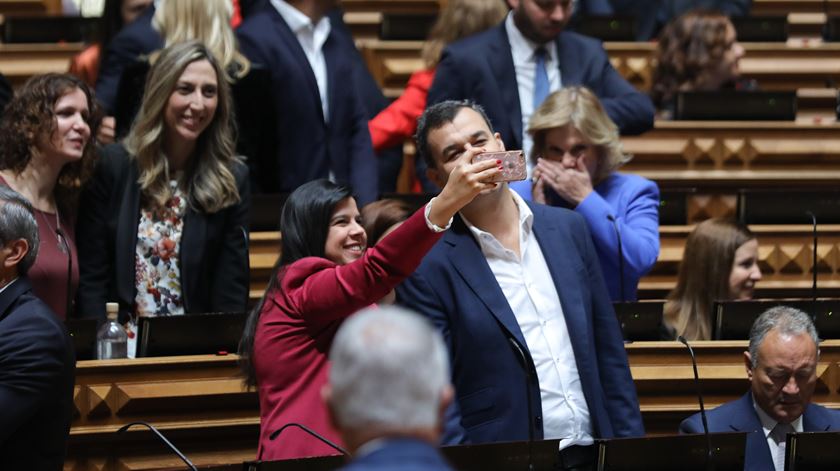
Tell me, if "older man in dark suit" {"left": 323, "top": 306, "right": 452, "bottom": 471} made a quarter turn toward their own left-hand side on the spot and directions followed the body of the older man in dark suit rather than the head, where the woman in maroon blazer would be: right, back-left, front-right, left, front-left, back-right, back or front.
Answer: right

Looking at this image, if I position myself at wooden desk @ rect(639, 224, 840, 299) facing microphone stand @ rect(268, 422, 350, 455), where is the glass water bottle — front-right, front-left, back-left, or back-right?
front-right

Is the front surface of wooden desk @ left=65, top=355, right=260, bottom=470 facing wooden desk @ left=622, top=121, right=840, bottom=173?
no

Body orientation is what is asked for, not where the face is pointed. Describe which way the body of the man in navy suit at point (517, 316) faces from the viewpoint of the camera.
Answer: toward the camera

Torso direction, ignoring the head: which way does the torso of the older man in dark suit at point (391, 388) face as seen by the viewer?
away from the camera

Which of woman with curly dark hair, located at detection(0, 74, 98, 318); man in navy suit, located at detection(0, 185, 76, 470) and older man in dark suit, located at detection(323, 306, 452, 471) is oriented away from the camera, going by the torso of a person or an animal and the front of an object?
the older man in dark suit
